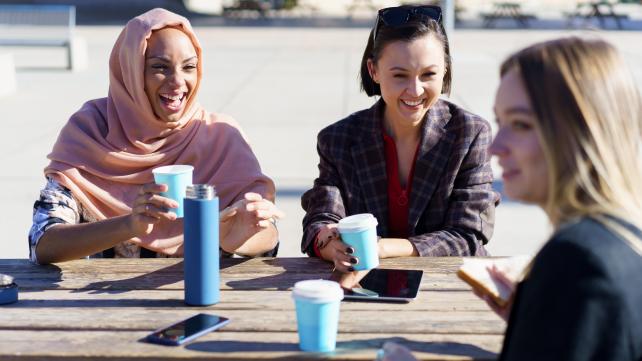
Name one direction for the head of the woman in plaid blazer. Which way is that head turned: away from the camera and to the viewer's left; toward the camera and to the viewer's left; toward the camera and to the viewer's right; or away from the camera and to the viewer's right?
toward the camera and to the viewer's right

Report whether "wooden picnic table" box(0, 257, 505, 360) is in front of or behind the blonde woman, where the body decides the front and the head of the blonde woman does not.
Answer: in front

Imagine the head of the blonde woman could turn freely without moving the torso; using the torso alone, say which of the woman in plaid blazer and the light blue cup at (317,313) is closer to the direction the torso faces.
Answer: the light blue cup

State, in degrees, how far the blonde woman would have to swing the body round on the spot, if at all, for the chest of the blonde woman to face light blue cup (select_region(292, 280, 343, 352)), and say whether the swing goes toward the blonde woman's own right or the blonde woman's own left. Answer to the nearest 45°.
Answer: approximately 45° to the blonde woman's own right

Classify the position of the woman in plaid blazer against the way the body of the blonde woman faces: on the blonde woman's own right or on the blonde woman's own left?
on the blonde woman's own right

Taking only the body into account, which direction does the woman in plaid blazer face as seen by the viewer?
toward the camera

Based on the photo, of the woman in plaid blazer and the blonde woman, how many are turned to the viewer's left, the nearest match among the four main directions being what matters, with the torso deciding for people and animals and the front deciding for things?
1

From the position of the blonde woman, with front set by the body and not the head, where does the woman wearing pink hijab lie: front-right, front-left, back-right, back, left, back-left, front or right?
front-right

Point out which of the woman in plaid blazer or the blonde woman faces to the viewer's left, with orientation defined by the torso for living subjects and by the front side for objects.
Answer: the blonde woman

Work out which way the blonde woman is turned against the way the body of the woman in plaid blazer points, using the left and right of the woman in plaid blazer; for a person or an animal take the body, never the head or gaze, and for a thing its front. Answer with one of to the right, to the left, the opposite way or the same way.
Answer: to the right

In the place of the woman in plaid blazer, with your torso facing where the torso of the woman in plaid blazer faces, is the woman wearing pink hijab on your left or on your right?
on your right

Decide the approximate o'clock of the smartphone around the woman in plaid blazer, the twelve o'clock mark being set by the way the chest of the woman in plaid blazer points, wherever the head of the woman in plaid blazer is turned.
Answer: The smartphone is roughly at 1 o'clock from the woman in plaid blazer.

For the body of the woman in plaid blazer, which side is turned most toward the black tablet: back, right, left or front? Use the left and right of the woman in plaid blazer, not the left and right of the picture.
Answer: front

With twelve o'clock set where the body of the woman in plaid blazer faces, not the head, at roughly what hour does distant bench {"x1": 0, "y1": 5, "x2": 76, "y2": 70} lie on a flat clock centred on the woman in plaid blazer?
The distant bench is roughly at 5 o'clock from the woman in plaid blazer.

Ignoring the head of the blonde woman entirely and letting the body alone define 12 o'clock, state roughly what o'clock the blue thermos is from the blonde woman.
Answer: The blue thermos is roughly at 1 o'clock from the blonde woman.

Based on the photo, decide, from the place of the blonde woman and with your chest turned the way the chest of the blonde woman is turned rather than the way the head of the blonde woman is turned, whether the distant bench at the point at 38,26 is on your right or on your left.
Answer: on your right

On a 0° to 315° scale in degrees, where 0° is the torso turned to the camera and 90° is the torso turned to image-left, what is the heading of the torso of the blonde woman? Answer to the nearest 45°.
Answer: approximately 90°

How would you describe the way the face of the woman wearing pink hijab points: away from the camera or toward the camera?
toward the camera
